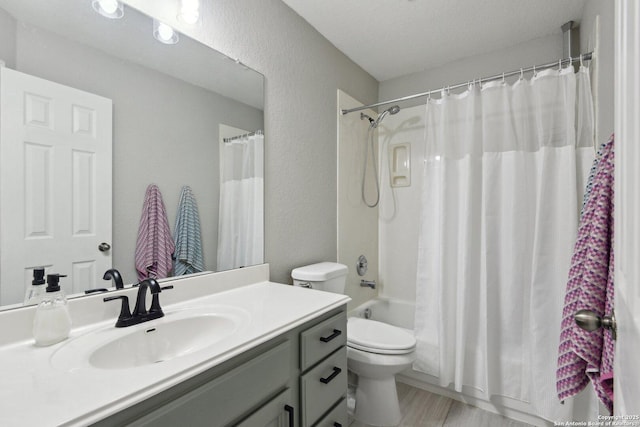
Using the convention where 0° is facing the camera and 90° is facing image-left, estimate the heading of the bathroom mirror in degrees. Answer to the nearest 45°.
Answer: approximately 315°

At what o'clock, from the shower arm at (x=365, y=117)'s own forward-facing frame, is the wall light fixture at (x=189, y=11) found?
The wall light fixture is roughly at 4 o'clock from the shower arm.

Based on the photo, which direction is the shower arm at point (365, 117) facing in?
to the viewer's right

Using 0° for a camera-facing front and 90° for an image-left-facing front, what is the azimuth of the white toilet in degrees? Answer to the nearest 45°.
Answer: approximately 315°
